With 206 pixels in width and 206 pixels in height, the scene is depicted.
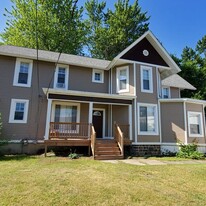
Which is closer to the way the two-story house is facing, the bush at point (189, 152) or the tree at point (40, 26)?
the bush

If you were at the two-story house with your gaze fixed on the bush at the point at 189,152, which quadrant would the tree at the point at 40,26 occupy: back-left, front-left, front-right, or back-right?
back-left

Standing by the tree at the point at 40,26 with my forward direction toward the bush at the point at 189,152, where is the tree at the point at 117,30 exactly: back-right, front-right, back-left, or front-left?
front-left

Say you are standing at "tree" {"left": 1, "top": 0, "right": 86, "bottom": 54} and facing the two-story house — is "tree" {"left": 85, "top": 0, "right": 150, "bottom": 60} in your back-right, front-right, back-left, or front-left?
front-left

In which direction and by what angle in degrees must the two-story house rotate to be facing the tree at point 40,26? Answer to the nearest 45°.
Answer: approximately 135° to its right

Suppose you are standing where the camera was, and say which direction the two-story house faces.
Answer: facing the viewer

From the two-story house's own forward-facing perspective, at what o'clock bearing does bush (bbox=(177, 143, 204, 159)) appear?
The bush is roughly at 9 o'clock from the two-story house.
